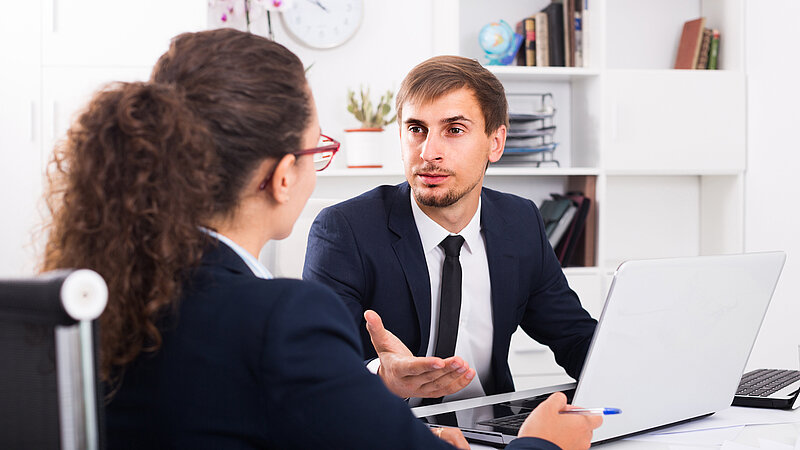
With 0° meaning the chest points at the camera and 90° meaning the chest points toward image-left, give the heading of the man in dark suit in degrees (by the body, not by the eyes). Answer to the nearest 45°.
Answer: approximately 0°

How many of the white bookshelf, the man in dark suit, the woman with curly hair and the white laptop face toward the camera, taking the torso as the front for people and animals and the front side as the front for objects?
2

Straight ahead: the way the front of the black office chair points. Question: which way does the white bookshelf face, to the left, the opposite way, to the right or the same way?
the opposite way

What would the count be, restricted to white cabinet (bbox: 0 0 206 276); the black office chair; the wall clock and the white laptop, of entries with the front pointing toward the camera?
2

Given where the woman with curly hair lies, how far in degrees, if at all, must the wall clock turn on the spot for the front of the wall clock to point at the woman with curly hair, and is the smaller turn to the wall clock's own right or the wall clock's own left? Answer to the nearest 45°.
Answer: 0° — it already faces them

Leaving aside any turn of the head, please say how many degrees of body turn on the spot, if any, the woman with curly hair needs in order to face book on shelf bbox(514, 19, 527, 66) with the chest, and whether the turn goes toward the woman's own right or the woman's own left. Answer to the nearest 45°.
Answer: approximately 45° to the woman's own left

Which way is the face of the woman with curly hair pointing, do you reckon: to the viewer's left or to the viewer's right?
to the viewer's right

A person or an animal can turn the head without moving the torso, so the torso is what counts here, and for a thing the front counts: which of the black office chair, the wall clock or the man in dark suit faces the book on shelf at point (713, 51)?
the black office chair

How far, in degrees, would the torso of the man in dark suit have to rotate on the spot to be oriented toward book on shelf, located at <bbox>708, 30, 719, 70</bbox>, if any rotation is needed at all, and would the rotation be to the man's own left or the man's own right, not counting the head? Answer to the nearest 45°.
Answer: approximately 135° to the man's own left

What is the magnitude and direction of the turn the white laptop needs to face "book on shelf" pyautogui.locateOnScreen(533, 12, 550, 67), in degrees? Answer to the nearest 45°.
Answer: approximately 45° to its right

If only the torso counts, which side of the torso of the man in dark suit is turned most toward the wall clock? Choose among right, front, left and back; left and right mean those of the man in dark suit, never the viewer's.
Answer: back

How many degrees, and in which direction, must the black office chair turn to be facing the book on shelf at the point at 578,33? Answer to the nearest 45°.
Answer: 0° — it already faces it
